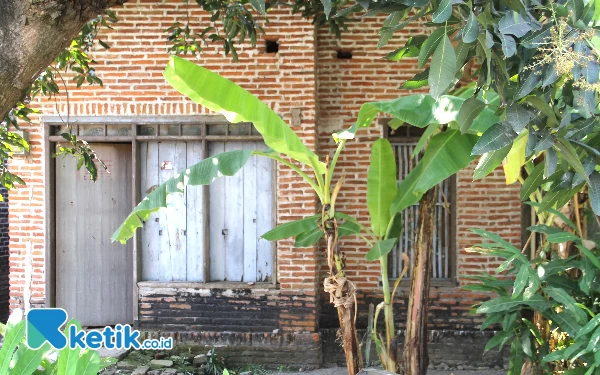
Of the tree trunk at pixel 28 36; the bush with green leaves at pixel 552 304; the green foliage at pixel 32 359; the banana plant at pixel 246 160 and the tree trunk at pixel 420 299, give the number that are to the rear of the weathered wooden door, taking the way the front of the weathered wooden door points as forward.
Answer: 0

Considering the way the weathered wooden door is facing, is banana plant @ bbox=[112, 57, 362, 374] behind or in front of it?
in front

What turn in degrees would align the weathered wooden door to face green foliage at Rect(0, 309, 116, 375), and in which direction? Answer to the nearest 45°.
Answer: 0° — it already faces it

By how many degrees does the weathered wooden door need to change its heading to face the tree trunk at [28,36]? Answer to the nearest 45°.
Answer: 0° — it already faces it

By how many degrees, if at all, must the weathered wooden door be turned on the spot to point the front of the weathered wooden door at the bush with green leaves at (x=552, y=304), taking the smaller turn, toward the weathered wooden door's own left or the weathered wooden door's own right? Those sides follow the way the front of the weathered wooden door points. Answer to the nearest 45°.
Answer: approximately 45° to the weathered wooden door's own left

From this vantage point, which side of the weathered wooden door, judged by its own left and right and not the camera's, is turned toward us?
front

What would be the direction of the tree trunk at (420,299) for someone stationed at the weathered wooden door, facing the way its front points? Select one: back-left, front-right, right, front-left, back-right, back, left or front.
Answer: front-left

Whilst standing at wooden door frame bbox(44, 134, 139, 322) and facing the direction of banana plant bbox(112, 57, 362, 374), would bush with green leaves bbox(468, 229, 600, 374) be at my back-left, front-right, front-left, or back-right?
front-left
